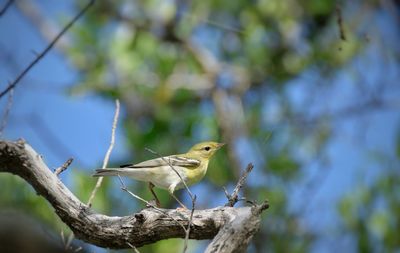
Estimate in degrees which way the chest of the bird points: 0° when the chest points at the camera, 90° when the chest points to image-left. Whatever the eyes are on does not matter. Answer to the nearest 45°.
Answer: approximately 270°
